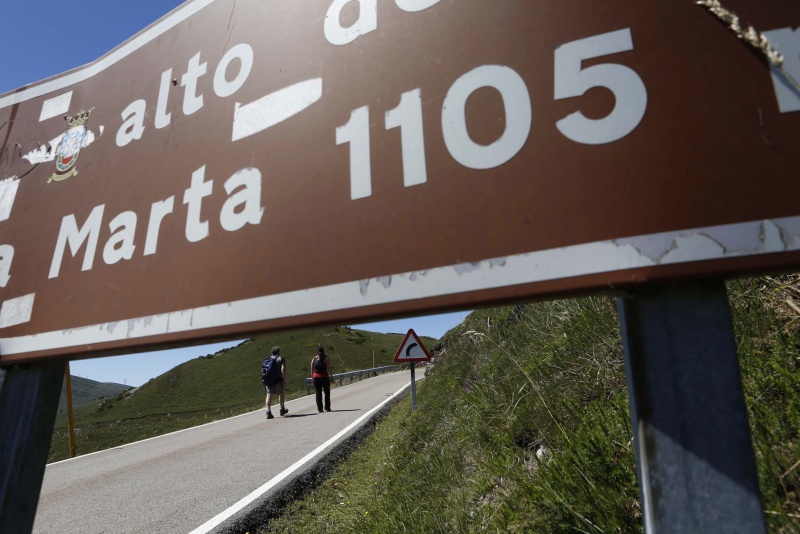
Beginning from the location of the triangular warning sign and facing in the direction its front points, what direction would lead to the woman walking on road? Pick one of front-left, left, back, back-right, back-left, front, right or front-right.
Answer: back-right

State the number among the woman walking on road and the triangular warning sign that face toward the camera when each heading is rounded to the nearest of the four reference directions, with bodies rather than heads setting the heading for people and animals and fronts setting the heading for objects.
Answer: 1

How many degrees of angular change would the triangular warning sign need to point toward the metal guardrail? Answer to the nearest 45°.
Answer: approximately 180°

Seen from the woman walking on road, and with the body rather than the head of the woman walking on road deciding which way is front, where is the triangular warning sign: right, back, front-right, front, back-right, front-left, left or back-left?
back-right

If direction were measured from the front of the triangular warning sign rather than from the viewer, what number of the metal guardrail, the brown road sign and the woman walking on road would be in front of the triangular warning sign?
1

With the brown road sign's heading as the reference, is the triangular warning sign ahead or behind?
behind

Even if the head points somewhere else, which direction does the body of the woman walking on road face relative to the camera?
away from the camera

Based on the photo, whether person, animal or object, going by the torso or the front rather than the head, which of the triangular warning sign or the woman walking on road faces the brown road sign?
the triangular warning sign

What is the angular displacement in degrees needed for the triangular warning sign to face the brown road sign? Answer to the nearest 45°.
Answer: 0° — it already faces it

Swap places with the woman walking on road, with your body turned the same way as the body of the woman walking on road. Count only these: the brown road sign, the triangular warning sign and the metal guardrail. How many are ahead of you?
1

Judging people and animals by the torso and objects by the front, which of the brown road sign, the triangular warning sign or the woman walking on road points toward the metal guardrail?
the woman walking on road

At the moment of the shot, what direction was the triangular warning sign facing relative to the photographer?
facing the viewer

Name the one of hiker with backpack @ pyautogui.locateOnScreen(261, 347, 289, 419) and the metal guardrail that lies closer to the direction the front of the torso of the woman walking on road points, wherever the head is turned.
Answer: the metal guardrail

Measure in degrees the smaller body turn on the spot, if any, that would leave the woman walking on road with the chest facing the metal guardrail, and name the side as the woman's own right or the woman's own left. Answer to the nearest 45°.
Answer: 0° — they already face it

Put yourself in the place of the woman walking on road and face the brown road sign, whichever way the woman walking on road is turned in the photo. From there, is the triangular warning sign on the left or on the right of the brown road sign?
left

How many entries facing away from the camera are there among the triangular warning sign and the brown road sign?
0

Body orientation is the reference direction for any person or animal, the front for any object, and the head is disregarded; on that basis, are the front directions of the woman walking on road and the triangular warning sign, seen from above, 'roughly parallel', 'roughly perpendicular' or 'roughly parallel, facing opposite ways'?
roughly parallel, facing opposite ways
